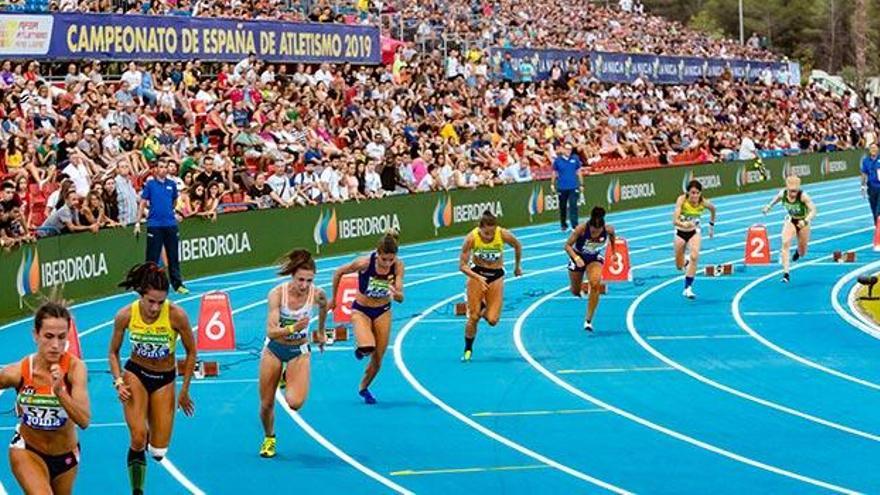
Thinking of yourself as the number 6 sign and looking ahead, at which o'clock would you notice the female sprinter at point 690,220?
The female sprinter is roughly at 8 o'clock from the number 6 sign.

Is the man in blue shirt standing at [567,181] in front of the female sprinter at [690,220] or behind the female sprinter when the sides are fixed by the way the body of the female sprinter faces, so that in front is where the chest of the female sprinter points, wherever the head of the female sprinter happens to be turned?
behind

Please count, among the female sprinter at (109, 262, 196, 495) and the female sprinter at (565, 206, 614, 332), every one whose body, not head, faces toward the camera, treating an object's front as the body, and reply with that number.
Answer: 2

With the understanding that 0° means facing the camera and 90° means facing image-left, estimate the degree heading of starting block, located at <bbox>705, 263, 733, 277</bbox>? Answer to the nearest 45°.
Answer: approximately 0°

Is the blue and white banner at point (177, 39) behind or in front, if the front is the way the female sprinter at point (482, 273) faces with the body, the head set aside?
behind

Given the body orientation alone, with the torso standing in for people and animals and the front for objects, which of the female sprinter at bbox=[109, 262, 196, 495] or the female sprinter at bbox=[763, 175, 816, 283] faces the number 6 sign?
the female sprinter at bbox=[763, 175, 816, 283]
